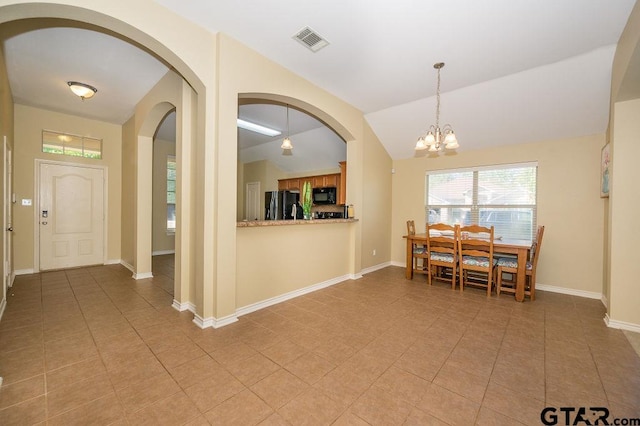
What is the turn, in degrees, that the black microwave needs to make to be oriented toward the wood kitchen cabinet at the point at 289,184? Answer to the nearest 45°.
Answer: approximately 135° to its right

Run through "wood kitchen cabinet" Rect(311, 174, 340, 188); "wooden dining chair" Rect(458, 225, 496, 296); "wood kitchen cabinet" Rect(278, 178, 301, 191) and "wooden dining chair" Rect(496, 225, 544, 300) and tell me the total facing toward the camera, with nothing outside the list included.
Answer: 2

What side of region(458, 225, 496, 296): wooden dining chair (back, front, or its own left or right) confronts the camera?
back

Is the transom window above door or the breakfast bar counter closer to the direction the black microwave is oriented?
the breakfast bar counter

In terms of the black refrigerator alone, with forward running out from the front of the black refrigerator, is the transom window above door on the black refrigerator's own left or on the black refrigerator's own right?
on the black refrigerator's own right

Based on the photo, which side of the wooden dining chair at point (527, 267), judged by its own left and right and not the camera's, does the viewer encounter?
left

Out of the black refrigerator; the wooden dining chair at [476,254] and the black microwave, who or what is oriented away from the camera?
the wooden dining chair

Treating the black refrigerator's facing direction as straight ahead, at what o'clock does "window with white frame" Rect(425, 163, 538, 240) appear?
The window with white frame is roughly at 9 o'clock from the black refrigerator.

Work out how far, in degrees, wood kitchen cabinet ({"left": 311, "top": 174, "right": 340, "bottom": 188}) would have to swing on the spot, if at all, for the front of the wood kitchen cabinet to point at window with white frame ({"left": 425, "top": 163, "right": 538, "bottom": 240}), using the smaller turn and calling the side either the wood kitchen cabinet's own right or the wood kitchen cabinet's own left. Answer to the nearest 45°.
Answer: approximately 45° to the wood kitchen cabinet's own left
